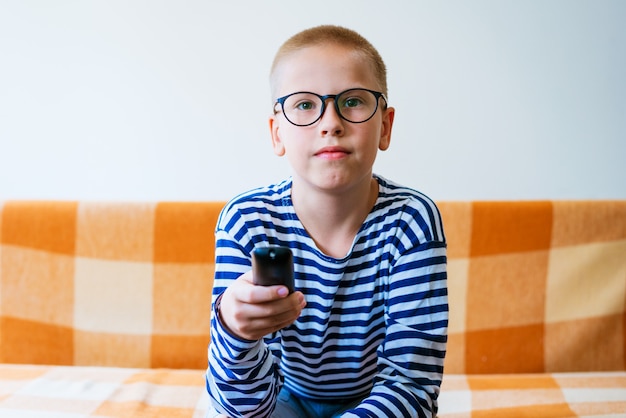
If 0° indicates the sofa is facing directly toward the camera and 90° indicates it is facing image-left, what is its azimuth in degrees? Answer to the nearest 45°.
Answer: approximately 0°
